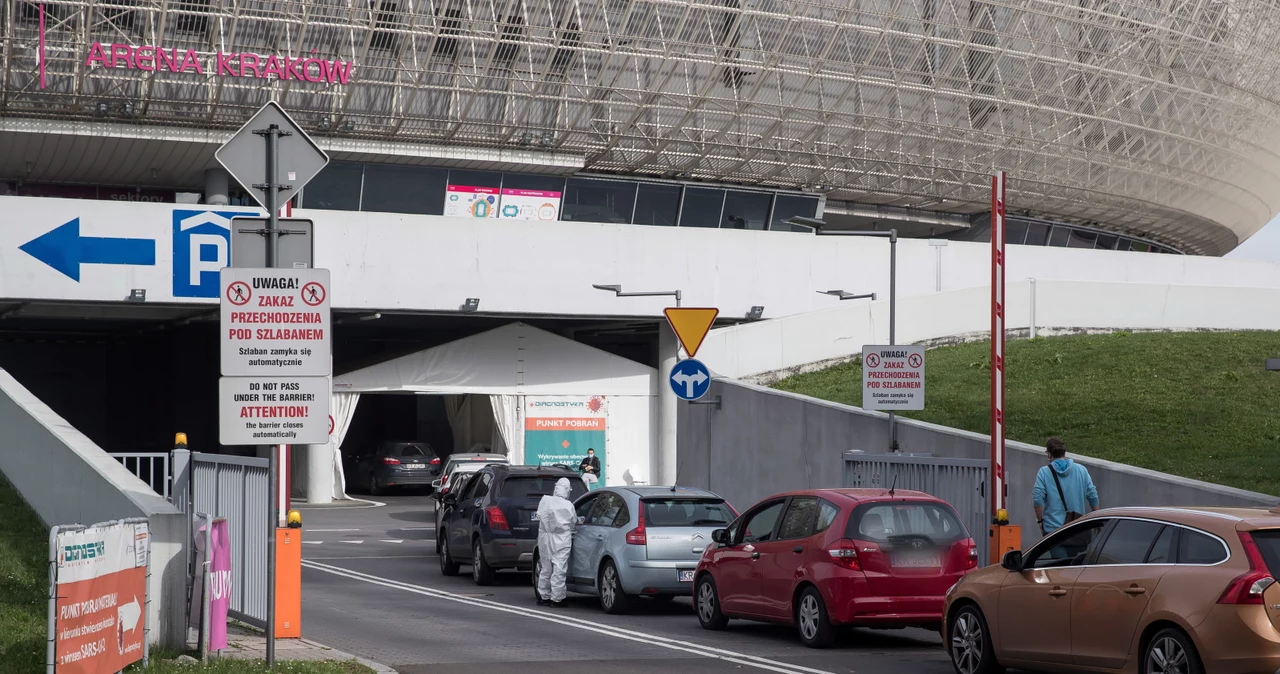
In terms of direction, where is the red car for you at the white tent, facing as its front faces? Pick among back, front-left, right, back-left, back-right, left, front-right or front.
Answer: front

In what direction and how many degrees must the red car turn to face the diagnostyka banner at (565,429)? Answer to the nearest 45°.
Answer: approximately 45° to its right

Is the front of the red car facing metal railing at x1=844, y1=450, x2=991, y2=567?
no

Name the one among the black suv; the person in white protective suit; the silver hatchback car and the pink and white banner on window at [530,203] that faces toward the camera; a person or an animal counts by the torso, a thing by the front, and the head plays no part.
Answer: the pink and white banner on window

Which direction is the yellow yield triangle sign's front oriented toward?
toward the camera

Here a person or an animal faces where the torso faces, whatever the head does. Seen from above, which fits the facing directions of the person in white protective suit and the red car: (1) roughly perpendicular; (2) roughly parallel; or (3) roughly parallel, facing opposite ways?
roughly perpendicular

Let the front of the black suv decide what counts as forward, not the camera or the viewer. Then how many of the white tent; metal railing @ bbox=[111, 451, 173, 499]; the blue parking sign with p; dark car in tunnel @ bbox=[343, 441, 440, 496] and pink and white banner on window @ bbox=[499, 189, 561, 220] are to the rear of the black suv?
0

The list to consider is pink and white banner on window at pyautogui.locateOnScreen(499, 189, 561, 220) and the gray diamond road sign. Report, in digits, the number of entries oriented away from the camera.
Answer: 1

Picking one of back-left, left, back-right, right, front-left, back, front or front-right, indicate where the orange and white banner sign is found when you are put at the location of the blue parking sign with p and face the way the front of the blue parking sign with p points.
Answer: front

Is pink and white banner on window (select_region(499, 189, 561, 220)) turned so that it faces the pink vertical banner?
yes

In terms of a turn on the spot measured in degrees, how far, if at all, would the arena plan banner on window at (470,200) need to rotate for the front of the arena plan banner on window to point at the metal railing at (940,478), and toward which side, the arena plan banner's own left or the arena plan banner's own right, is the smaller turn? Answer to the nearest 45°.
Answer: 0° — it already faces it

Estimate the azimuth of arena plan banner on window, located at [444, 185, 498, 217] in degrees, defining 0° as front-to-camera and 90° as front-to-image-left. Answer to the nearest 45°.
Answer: approximately 0°

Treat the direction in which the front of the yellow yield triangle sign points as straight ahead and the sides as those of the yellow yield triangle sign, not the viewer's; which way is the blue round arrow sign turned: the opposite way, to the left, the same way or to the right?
the same way

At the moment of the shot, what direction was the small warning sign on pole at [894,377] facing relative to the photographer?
facing the viewer

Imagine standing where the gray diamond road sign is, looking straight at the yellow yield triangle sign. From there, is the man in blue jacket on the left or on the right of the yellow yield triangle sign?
right

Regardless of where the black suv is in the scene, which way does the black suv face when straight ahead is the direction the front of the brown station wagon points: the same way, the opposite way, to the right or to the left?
the same way
